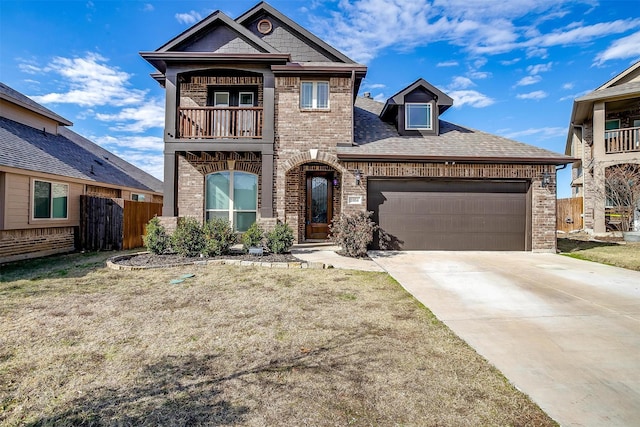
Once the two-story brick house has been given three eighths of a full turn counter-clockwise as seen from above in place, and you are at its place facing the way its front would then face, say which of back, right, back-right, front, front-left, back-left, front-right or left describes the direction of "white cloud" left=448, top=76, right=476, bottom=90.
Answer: front

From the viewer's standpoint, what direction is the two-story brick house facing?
toward the camera

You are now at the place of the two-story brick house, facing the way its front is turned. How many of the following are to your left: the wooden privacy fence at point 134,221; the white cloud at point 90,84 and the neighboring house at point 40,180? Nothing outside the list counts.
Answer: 0

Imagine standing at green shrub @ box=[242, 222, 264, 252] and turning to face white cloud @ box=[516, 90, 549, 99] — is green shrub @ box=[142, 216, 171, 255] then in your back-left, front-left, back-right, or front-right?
back-left

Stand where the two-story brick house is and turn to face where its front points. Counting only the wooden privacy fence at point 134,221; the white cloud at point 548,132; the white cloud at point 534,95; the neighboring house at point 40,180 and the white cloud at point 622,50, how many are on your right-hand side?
2

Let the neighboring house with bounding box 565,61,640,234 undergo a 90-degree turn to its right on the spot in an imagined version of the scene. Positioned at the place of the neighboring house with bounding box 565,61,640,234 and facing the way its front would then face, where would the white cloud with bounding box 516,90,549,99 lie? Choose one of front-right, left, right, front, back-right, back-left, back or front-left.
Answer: front-right

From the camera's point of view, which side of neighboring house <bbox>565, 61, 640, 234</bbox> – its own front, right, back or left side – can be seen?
front

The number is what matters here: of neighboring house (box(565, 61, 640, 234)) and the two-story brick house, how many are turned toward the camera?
2

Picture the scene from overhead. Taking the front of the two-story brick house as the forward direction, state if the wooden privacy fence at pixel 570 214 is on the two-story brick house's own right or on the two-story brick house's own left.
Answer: on the two-story brick house's own left

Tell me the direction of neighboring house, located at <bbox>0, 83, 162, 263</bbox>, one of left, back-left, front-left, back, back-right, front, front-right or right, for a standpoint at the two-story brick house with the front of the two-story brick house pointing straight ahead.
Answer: right

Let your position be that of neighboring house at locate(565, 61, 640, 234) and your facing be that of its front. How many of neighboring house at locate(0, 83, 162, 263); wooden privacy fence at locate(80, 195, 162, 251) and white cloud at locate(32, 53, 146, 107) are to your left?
0

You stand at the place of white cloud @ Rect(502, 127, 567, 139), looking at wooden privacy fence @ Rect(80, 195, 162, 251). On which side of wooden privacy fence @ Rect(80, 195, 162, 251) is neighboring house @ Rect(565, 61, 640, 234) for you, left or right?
left

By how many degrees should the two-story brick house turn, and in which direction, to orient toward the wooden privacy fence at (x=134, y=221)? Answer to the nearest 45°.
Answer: approximately 90° to its right

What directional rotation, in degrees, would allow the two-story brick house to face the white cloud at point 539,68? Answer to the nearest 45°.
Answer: approximately 135° to its left

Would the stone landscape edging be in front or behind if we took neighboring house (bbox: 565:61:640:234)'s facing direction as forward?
in front

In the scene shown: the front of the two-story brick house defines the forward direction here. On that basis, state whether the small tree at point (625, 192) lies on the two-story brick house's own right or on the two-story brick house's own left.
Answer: on the two-story brick house's own left
